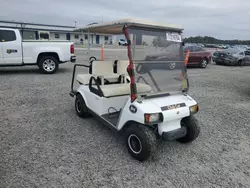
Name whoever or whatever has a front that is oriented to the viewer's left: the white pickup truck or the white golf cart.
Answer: the white pickup truck

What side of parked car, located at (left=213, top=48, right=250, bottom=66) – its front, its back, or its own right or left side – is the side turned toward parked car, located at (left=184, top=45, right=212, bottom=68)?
front

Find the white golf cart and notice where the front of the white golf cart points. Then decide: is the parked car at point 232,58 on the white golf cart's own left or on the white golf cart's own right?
on the white golf cart's own left

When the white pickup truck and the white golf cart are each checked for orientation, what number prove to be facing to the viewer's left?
1

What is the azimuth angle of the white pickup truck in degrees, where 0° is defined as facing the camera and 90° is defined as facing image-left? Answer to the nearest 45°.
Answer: approximately 90°

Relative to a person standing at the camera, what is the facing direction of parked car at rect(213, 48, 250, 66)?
facing the viewer and to the left of the viewer

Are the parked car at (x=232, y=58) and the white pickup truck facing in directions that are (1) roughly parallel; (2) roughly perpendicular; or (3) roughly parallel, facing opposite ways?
roughly parallel

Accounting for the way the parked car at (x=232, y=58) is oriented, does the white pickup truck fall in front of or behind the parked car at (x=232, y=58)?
in front

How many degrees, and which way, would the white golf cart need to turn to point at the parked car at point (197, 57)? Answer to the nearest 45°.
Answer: approximately 135° to its left

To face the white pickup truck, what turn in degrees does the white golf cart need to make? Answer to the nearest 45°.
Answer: approximately 180°

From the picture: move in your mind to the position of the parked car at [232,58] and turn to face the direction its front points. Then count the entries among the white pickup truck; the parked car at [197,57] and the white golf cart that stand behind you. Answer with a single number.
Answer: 0

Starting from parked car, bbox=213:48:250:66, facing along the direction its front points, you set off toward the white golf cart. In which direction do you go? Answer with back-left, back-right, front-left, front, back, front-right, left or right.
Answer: front-left

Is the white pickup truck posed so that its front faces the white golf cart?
no

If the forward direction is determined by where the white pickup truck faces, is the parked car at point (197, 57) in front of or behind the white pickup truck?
behind

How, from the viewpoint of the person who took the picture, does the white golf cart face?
facing the viewer and to the right of the viewer
